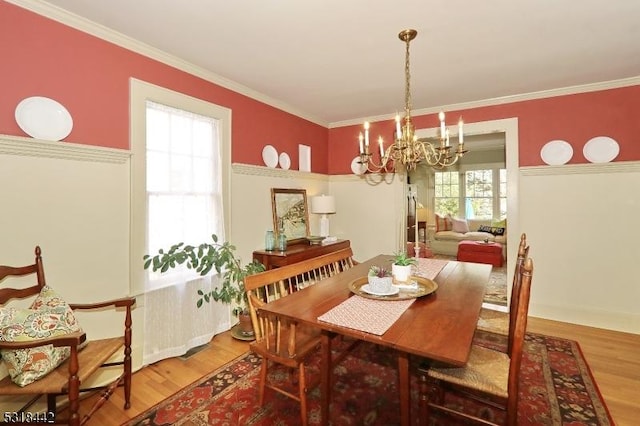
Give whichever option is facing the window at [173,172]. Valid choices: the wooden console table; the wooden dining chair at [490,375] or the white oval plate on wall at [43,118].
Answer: the wooden dining chair

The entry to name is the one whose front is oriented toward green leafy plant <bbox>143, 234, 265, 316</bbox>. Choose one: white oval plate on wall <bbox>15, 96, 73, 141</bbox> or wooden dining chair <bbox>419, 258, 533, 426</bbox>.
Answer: the wooden dining chair

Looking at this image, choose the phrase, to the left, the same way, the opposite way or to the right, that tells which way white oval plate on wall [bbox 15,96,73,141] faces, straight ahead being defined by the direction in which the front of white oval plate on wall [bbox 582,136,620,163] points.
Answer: to the left

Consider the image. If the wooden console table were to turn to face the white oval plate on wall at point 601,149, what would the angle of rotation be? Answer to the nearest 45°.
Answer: approximately 45° to its left

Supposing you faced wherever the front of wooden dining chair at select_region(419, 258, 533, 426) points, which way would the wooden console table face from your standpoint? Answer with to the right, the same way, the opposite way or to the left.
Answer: the opposite way

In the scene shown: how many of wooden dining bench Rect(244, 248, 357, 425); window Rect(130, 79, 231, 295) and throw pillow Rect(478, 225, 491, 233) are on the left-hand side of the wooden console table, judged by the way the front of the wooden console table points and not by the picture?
1

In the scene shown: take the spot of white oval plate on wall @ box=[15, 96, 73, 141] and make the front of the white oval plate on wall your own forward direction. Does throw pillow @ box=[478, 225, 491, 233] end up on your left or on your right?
on your left

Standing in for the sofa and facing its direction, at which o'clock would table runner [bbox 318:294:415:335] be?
The table runner is roughly at 12 o'clock from the sofa.

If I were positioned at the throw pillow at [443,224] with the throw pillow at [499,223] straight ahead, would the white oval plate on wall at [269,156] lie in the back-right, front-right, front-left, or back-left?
back-right
